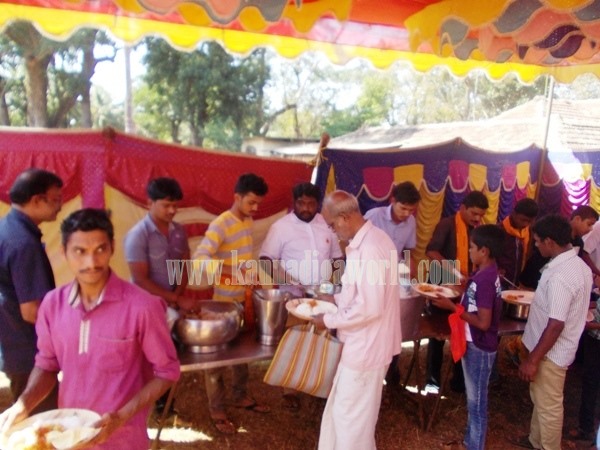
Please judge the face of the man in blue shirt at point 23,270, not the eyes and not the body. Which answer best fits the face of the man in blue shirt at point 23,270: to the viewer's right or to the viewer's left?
to the viewer's right

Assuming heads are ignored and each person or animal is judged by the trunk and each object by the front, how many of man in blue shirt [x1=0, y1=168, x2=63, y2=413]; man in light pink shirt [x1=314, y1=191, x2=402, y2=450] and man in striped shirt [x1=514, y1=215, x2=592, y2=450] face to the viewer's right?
1

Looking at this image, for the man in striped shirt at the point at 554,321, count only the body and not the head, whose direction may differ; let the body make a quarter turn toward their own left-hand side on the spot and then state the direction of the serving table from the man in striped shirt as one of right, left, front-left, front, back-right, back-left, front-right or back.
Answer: front-right

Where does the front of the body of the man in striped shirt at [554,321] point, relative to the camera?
to the viewer's left

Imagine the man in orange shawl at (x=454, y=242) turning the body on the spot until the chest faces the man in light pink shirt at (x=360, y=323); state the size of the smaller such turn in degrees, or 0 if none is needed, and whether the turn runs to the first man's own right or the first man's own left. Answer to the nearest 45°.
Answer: approximately 45° to the first man's own right

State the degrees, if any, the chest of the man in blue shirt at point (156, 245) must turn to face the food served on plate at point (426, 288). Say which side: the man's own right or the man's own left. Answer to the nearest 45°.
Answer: approximately 45° to the man's own left

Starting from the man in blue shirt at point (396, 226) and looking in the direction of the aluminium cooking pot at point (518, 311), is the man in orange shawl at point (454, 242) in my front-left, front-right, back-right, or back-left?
front-left

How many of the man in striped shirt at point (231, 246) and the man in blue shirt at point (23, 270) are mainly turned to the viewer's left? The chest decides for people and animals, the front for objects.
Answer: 0

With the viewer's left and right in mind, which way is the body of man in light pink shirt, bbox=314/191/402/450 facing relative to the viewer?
facing to the left of the viewer

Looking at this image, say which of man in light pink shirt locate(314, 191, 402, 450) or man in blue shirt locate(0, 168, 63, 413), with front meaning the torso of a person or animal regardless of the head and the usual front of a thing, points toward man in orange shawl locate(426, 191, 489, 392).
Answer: the man in blue shirt

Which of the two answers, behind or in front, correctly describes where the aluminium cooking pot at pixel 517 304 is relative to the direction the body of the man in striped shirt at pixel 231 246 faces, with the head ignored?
in front

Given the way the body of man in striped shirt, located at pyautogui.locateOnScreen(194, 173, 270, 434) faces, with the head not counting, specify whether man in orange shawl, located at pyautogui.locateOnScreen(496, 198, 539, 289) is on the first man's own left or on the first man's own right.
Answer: on the first man's own left

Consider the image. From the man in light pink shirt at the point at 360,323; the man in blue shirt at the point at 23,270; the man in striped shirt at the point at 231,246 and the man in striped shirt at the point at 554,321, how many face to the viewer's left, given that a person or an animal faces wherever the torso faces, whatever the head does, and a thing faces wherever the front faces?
2

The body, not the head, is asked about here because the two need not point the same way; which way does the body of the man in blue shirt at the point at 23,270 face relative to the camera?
to the viewer's right
